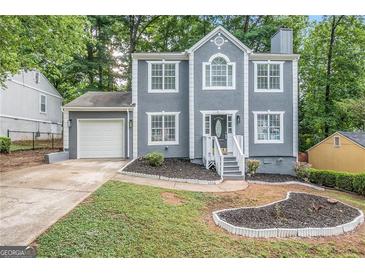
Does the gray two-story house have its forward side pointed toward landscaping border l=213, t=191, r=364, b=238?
yes

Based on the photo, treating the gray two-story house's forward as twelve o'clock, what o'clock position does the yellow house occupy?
The yellow house is roughly at 9 o'clock from the gray two-story house.

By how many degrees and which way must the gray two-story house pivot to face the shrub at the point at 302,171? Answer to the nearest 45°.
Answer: approximately 90° to its left

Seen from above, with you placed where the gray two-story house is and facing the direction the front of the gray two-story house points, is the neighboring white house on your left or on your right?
on your right

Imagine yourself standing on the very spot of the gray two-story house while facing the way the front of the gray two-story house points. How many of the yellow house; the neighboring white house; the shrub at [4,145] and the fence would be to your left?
1

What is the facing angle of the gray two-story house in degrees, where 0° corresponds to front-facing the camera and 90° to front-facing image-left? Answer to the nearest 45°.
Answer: approximately 0°

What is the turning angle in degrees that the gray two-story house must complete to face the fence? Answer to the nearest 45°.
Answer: approximately 135° to its right

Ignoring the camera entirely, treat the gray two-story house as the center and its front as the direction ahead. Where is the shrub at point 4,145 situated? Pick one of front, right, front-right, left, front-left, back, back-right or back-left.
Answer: right

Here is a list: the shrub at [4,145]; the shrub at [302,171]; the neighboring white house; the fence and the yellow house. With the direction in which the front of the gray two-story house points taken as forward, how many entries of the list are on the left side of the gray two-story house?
2

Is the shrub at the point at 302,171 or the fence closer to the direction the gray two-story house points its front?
the shrub

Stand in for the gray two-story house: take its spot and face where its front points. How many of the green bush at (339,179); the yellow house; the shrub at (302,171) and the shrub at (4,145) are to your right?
1

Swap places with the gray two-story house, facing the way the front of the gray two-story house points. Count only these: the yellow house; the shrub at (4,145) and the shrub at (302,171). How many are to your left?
2

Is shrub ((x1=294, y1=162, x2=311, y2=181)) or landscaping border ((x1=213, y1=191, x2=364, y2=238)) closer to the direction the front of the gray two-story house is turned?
the landscaping border
